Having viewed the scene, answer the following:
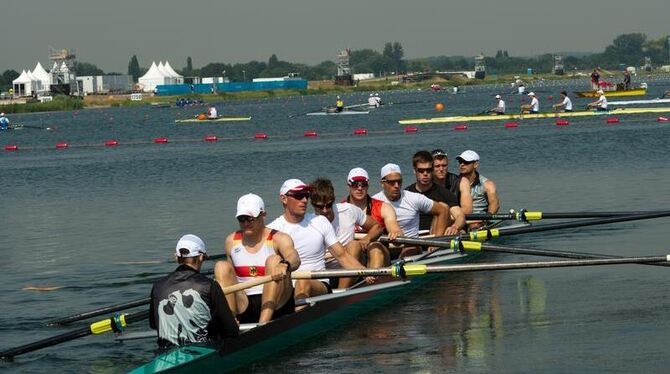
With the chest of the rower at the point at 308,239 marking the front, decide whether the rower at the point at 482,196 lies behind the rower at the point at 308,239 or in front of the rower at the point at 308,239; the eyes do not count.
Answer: behind

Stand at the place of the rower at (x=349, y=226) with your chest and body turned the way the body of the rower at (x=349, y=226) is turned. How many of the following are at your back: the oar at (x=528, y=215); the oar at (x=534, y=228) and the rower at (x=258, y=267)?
2

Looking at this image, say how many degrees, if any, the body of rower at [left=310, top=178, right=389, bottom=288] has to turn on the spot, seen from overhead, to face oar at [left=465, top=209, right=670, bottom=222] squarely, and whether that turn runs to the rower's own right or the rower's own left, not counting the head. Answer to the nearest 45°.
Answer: approximately 180°

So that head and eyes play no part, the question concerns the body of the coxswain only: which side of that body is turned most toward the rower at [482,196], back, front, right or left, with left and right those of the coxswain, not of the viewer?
front

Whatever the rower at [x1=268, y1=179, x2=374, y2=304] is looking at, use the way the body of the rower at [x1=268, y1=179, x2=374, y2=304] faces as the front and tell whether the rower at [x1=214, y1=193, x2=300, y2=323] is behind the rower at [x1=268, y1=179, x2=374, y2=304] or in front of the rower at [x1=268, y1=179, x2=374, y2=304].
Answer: in front

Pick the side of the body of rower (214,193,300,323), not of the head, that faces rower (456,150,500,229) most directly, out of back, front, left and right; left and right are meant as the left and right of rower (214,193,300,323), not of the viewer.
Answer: back

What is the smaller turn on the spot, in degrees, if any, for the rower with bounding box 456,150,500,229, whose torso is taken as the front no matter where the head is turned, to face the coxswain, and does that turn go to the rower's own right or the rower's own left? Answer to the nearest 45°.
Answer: approximately 45° to the rower's own left

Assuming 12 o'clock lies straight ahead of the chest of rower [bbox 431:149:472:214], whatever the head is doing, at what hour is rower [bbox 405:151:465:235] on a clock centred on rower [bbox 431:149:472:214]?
rower [bbox 405:151:465:235] is roughly at 11 o'clock from rower [bbox 431:149:472:214].

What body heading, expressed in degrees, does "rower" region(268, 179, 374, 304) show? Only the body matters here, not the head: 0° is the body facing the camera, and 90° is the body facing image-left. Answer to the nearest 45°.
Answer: approximately 45°

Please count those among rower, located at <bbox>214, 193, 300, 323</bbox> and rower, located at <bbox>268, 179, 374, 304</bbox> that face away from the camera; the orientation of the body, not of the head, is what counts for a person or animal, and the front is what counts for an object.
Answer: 0

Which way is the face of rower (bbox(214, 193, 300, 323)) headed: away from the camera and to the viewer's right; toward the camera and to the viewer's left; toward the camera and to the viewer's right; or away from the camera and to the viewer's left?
toward the camera and to the viewer's left
